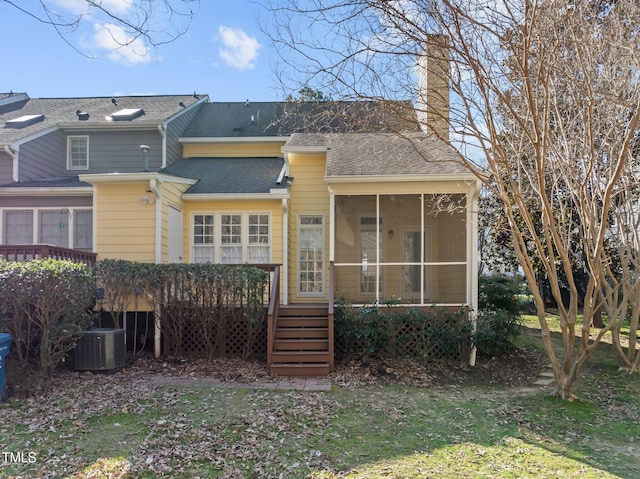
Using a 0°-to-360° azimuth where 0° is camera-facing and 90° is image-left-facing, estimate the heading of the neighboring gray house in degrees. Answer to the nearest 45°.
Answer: approximately 180°

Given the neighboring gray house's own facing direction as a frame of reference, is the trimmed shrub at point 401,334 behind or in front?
behind

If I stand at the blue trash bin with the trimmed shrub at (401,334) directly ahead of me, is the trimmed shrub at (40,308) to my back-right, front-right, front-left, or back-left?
front-left

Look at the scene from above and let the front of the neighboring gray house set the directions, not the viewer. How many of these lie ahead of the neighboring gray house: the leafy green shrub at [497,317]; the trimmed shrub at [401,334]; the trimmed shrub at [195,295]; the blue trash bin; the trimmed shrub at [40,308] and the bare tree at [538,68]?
0

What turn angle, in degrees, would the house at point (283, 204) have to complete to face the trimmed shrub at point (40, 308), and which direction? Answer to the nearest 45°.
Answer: approximately 45° to its right

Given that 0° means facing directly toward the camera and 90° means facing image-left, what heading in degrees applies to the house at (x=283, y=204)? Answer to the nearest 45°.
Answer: approximately 180°

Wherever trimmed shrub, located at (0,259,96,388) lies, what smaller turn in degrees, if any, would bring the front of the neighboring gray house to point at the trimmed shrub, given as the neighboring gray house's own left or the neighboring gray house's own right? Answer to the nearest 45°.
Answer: approximately 180°

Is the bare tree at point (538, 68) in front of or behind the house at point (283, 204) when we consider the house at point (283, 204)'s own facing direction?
behind

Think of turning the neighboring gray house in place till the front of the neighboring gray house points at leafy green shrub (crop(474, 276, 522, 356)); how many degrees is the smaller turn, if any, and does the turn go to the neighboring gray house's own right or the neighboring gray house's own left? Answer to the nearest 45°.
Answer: approximately 135° to the neighboring gray house's own right

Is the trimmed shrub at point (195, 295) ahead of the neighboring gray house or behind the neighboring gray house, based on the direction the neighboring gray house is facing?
behind

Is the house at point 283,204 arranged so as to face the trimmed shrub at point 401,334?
no

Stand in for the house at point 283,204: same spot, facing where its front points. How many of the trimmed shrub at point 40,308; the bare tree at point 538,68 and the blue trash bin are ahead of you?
0
